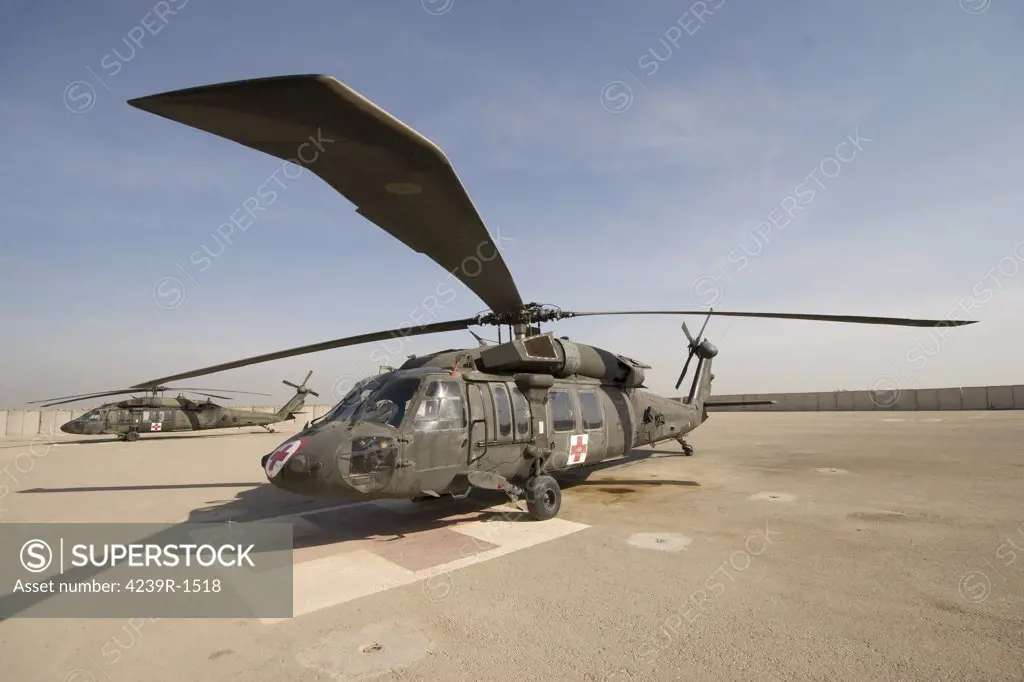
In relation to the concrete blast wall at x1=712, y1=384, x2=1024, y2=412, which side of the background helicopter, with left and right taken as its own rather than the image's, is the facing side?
back

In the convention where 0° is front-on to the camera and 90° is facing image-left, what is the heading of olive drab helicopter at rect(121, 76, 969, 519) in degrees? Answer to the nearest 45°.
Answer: approximately 45°

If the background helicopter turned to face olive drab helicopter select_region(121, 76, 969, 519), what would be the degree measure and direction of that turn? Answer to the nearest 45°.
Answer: approximately 90° to its left

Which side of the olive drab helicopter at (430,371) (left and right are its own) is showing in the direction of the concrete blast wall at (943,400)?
back

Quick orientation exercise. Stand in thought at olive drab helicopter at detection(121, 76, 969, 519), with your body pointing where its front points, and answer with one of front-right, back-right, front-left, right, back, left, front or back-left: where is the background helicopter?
right

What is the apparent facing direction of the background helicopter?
to the viewer's left
